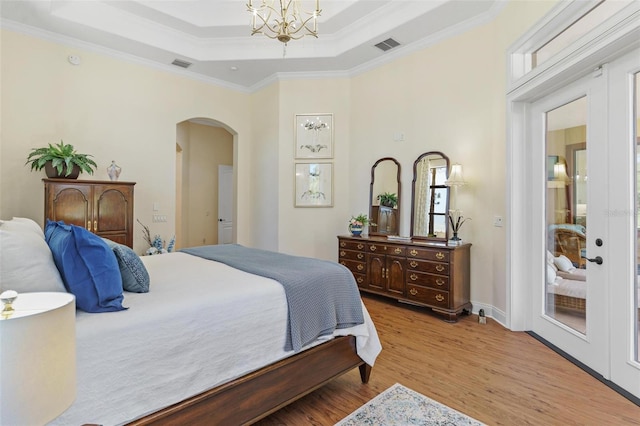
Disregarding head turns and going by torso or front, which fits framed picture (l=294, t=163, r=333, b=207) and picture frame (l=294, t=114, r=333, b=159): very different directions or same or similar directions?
same or similar directions

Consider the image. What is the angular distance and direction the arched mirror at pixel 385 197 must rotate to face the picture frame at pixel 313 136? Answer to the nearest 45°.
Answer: approximately 45° to its right

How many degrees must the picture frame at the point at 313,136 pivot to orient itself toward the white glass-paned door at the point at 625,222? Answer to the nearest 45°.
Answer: approximately 45° to its left

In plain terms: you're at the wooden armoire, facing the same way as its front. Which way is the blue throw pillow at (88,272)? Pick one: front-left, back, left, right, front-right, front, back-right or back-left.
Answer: front

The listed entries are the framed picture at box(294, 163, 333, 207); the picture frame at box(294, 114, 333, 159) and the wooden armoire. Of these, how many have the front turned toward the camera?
3

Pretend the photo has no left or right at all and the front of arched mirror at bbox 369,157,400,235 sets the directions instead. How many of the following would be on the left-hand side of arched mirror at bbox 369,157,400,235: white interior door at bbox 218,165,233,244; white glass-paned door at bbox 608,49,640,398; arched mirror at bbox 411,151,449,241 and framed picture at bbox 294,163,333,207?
2

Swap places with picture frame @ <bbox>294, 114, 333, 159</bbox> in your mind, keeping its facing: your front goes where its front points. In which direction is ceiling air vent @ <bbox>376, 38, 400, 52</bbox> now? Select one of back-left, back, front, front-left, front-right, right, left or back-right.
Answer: front-left

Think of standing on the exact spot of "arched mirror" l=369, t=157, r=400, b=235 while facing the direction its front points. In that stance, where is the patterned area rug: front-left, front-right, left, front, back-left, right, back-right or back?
front-left

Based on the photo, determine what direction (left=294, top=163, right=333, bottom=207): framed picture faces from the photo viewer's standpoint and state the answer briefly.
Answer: facing the viewer

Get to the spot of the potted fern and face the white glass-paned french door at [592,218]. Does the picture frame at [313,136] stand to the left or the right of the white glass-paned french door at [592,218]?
left

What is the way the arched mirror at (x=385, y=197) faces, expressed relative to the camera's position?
facing the viewer and to the left of the viewer

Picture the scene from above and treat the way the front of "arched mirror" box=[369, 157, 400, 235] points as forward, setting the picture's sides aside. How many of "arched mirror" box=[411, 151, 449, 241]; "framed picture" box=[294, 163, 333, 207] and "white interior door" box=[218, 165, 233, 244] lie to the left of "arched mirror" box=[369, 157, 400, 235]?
1

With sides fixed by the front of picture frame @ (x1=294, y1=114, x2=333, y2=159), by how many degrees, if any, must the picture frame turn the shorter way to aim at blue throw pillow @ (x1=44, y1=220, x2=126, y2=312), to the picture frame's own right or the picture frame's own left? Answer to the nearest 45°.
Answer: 0° — it already faces it

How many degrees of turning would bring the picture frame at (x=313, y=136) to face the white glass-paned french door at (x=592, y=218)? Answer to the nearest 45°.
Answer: approximately 45° to its left

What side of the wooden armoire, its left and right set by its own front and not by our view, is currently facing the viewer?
front

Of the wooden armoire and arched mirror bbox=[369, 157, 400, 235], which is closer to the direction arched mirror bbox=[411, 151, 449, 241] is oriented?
the wooden armoire

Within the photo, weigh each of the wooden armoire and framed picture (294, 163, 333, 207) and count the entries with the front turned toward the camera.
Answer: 2

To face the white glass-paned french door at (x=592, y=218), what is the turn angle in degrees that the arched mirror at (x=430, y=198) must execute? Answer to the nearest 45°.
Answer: approximately 90° to its left
